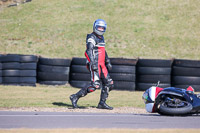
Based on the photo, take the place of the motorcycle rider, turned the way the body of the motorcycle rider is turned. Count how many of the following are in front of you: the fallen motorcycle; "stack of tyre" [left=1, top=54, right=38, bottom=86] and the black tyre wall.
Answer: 1

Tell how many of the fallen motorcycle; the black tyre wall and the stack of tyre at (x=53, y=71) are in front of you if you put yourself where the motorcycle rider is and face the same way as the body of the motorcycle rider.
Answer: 1

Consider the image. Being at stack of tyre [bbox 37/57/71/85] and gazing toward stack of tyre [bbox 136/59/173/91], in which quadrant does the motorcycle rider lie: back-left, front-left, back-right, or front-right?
front-right

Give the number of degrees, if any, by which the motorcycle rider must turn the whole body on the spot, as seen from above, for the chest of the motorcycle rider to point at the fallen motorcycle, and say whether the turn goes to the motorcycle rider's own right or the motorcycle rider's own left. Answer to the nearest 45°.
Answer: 0° — they already face it

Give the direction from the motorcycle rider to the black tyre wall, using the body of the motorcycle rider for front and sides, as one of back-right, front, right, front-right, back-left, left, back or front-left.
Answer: back-left

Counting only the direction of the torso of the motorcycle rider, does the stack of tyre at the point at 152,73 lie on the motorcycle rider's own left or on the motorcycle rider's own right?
on the motorcycle rider's own left

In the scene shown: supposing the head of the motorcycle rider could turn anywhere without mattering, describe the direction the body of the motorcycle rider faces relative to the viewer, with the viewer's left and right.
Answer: facing the viewer and to the right of the viewer

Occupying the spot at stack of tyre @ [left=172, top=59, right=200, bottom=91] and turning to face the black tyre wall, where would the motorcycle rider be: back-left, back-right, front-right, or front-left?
front-left

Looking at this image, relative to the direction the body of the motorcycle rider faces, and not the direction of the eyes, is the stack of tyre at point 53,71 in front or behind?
behind

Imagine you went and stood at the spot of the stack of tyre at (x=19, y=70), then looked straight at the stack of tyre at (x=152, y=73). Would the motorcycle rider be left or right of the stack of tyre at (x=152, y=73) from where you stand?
right

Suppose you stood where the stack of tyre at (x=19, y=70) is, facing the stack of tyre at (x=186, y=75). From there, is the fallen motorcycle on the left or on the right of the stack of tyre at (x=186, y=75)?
right

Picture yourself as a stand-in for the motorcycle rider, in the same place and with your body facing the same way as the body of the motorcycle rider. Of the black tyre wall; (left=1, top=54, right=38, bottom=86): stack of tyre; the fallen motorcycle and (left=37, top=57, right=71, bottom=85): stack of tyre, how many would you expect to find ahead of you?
1

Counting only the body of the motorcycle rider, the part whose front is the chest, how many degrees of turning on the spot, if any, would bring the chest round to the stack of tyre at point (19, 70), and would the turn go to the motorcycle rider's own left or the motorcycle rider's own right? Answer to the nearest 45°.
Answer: approximately 180°

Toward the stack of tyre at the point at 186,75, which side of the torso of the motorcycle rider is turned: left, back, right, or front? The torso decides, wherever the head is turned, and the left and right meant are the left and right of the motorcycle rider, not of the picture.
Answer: left
